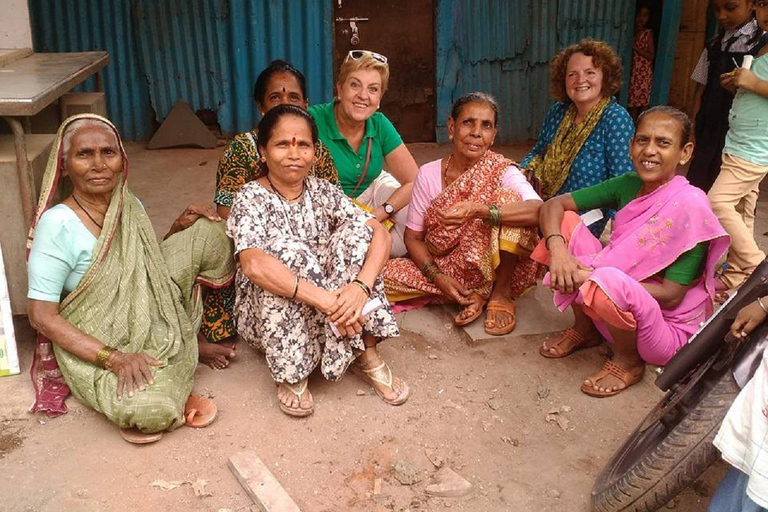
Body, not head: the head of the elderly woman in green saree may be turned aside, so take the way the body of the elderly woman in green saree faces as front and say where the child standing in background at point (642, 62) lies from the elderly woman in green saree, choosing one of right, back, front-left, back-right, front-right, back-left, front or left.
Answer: left

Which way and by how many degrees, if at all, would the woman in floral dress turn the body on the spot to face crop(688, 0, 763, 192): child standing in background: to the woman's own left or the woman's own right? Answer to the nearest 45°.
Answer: approximately 90° to the woman's own left

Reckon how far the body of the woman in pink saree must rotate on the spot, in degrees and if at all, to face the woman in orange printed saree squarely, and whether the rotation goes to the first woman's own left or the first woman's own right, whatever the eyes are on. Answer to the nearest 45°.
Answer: approximately 90° to the first woman's own right

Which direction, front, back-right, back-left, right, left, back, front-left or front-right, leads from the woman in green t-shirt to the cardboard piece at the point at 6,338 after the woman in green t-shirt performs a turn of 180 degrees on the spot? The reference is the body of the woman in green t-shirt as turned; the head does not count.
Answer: back-left

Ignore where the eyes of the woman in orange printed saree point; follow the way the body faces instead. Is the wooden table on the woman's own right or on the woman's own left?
on the woman's own right

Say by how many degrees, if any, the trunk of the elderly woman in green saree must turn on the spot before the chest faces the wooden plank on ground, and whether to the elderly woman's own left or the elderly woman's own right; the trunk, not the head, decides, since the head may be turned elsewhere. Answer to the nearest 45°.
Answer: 0° — they already face it

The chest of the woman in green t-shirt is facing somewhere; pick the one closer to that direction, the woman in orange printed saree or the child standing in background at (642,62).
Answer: the woman in orange printed saree

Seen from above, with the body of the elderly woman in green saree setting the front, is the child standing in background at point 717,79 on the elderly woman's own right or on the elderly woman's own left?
on the elderly woman's own left

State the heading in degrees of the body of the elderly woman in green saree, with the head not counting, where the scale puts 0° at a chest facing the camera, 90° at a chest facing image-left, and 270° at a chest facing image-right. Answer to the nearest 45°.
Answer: approximately 315°

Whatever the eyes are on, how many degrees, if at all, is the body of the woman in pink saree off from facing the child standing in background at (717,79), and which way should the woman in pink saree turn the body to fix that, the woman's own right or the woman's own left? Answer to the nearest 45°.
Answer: approximately 135° to the woman's own right
